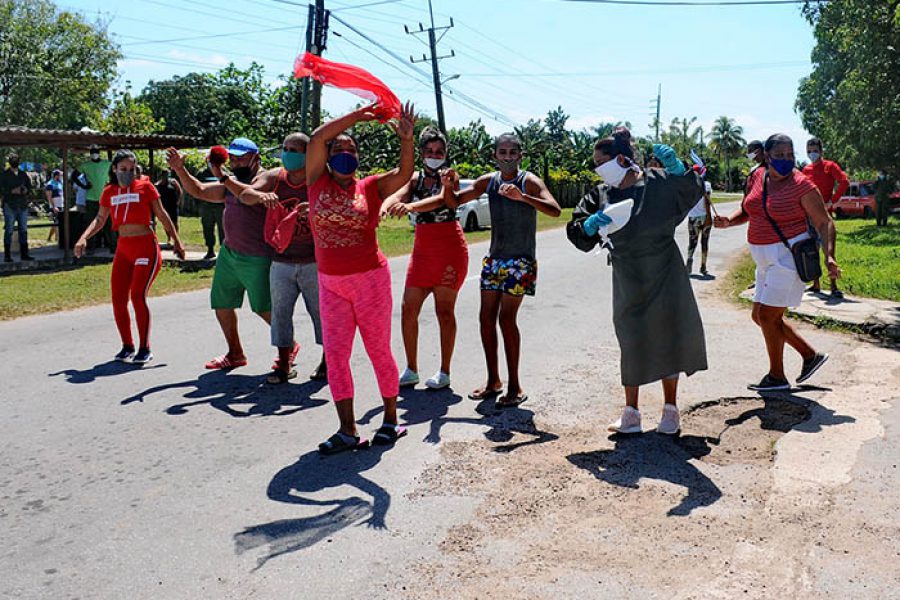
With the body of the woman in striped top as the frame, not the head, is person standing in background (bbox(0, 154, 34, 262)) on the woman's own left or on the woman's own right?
on the woman's own right

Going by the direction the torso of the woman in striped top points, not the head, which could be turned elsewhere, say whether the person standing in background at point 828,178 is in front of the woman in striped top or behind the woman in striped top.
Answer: behind

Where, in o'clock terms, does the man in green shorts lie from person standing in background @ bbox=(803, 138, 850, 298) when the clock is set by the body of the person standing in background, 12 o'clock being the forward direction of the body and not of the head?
The man in green shorts is roughly at 1 o'clock from the person standing in background.

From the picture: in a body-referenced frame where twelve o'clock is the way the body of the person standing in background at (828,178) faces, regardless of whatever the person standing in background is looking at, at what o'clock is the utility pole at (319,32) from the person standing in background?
The utility pole is roughly at 4 o'clock from the person standing in background.

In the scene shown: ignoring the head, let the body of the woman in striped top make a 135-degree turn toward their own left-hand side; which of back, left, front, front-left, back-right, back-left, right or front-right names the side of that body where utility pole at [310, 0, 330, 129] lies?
back-left

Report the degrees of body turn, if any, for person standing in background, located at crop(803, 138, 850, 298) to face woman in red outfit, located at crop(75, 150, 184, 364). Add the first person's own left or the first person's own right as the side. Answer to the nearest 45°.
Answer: approximately 45° to the first person's own right

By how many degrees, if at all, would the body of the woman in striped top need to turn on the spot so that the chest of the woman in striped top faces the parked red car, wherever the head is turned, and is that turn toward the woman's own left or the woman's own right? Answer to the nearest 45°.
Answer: approximately 135° to the woman's own right

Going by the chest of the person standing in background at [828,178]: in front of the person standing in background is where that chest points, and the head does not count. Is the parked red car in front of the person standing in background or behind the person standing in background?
behind

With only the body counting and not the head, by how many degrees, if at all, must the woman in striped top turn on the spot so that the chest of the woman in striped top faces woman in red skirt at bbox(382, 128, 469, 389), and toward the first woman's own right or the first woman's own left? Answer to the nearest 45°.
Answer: approximately 45° to the first woman's own right
